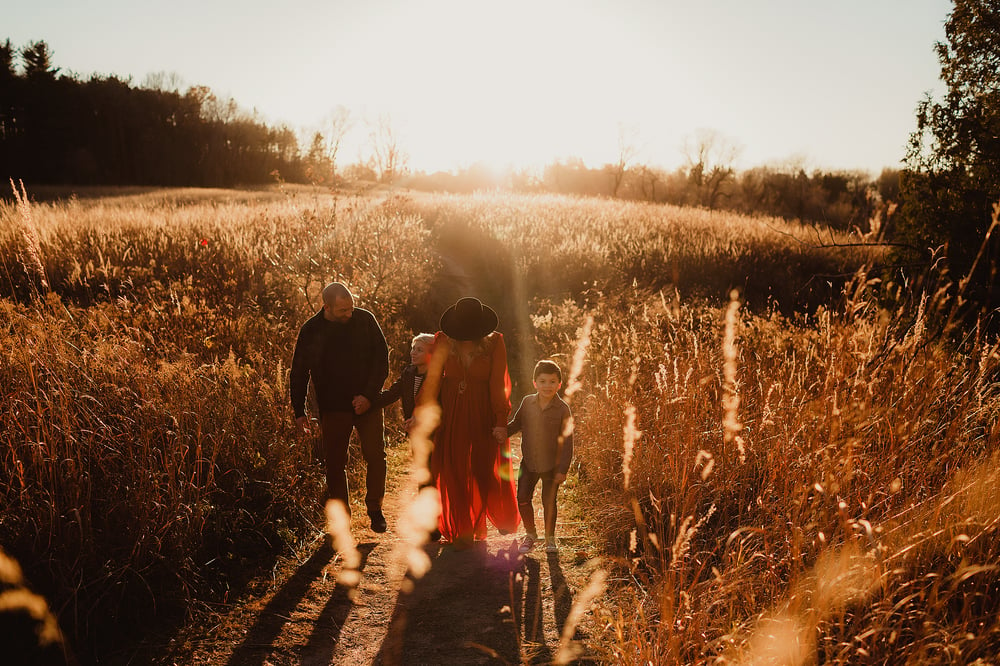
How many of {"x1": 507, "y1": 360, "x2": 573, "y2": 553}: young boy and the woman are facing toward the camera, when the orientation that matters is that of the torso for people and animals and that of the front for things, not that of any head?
2

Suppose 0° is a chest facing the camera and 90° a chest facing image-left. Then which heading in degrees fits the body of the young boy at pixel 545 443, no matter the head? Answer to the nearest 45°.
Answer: approximately 0°

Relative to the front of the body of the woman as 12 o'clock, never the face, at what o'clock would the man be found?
The man is roughly at 3 o'clock from the woman.

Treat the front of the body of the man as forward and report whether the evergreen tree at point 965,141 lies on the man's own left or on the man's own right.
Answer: on the man's own left

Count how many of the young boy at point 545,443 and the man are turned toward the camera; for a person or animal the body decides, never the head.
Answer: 2

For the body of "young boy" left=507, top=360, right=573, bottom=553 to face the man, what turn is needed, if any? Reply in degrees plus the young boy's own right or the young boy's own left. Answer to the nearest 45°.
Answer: approximately 90° to the young boy's own right
